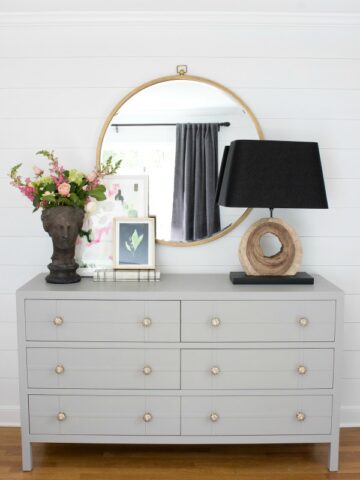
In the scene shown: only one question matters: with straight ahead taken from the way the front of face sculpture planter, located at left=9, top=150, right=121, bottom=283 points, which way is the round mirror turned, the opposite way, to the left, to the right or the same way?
the same way

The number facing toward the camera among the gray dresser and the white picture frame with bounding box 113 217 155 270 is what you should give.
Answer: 2

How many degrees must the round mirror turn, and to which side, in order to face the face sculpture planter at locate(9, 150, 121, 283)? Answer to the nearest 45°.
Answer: approximately 45° to its right

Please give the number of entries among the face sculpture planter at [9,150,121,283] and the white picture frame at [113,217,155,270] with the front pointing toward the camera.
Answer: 2

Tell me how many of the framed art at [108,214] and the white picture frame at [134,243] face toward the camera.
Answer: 2

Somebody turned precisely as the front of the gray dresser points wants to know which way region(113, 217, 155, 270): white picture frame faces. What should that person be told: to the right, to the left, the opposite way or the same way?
the same way

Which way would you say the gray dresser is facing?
toward the camera

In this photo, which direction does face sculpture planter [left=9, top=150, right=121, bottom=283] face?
toward the camera

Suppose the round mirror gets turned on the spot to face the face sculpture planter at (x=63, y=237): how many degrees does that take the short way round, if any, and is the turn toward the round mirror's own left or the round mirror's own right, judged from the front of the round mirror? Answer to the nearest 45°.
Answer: approximately 45° to the round mirror's own right

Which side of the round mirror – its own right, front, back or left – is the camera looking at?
front

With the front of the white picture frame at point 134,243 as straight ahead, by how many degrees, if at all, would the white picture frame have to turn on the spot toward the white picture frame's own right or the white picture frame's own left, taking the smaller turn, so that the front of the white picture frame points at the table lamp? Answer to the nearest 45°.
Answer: approximately 45° to the white picture frame's own left

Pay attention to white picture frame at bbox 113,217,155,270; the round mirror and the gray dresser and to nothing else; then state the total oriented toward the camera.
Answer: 3

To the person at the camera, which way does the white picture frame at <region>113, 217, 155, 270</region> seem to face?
facing the viewer
